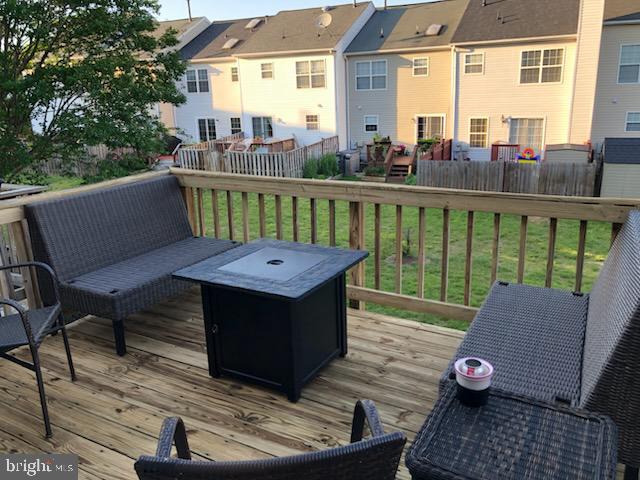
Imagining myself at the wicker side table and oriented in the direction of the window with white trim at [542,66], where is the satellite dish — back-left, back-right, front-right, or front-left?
front-left

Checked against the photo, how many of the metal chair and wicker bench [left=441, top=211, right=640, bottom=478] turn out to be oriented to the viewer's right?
1

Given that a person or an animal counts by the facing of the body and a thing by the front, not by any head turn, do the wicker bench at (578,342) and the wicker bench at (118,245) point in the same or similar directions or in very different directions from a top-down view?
very different directions

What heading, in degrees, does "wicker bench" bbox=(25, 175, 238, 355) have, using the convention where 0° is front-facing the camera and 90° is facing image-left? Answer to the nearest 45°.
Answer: approximately 315°

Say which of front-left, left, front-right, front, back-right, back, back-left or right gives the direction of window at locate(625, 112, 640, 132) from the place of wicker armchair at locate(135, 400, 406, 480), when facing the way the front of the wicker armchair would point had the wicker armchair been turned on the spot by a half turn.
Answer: back-left

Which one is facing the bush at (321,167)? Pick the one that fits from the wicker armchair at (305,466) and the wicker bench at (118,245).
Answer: the wicker armchair

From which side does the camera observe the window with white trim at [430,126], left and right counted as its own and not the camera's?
front

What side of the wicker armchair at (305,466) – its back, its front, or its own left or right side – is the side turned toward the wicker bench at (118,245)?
front

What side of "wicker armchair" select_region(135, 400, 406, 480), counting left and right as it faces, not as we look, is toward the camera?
back

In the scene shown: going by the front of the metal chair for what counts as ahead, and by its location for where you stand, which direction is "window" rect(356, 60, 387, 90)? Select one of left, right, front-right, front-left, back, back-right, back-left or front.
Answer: front-left

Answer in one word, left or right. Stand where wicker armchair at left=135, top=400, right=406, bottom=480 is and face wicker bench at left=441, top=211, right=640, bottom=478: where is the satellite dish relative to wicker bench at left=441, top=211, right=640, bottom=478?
left

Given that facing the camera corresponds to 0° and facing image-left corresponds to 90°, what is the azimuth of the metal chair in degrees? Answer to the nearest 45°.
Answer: approximately 270°

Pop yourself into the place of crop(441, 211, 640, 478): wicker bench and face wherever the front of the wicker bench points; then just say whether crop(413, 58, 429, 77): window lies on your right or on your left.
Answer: on your right

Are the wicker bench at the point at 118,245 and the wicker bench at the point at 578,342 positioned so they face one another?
yes

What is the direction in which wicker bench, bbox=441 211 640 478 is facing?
to the viewer's left

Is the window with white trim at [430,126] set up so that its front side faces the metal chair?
yes

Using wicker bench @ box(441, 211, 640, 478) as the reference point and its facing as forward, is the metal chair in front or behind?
in front

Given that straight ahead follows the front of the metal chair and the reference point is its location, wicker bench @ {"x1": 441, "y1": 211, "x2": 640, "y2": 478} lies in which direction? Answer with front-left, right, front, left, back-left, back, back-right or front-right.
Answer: front-right

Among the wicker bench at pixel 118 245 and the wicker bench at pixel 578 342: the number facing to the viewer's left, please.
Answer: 1

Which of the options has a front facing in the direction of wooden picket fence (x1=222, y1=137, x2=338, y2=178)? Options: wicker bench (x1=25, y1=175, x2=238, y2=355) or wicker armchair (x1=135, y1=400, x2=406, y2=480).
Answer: the wicker armchair
